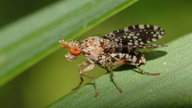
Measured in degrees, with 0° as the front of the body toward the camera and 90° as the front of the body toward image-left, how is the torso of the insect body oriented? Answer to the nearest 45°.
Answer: approximately 90°
